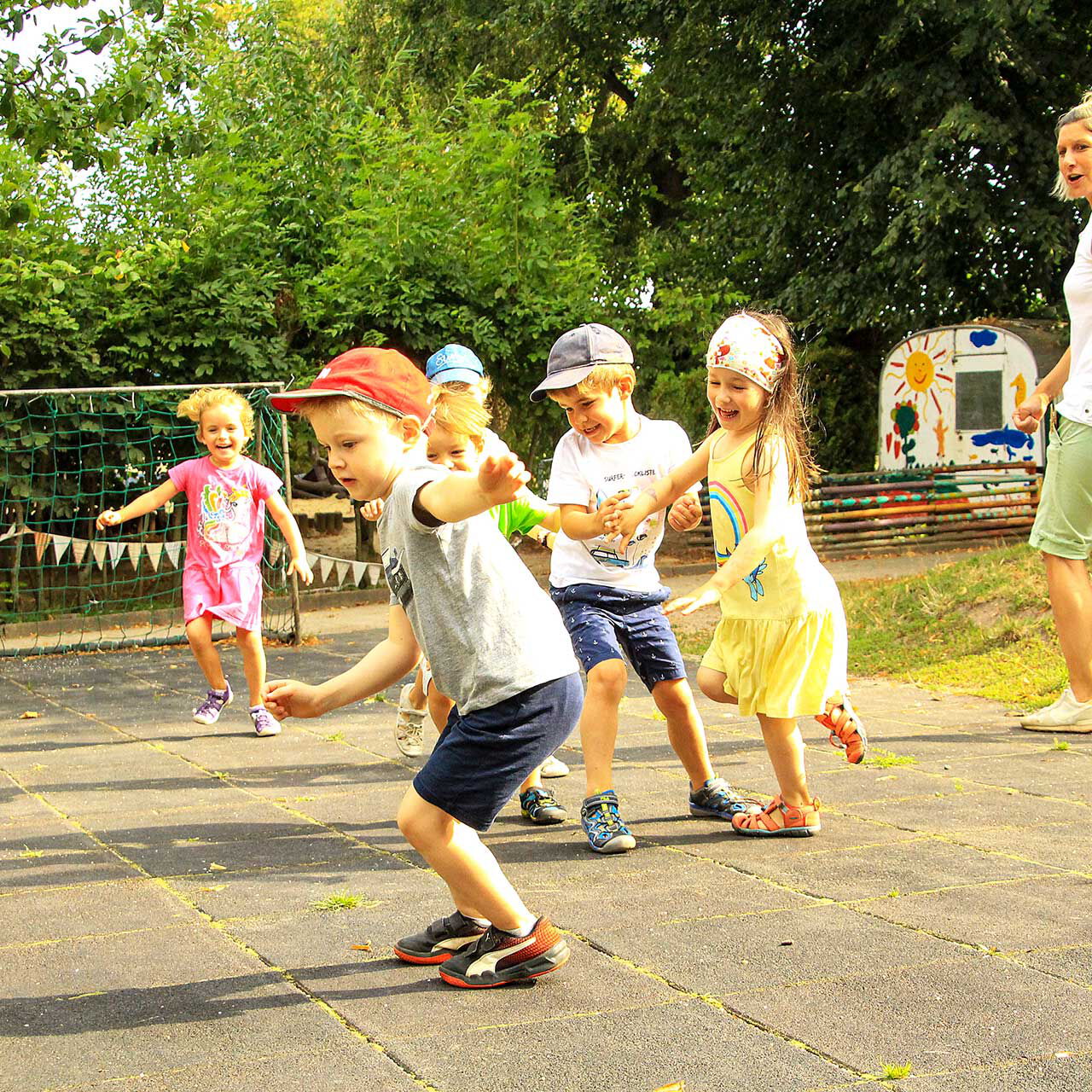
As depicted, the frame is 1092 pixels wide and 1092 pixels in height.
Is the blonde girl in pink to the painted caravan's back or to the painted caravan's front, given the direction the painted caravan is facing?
to the front

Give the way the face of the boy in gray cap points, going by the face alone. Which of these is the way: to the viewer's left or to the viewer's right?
to the viewer's left

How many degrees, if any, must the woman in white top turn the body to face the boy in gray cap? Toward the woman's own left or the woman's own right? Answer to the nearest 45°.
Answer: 0° — they already face them

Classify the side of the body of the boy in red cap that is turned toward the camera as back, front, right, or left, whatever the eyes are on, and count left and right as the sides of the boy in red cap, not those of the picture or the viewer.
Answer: left

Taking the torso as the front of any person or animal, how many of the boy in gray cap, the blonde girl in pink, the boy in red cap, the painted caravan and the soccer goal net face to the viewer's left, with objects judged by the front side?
1

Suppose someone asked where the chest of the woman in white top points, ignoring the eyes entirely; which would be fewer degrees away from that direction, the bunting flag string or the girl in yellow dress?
the girl in yellow dress

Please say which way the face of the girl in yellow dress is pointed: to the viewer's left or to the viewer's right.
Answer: to the viewer's left

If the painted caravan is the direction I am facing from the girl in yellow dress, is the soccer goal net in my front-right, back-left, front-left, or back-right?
front-left

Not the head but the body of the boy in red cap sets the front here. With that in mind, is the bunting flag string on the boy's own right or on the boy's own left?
on the boy's own right

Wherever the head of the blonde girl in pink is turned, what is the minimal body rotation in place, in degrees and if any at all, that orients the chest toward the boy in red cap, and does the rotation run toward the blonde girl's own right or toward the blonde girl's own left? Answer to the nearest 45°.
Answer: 0° — they already face them

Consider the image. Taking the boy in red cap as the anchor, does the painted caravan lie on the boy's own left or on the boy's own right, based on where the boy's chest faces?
on the boy's own right

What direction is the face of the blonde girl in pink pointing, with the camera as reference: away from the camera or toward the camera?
toward the camera

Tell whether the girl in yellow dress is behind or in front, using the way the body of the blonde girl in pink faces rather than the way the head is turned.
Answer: in front

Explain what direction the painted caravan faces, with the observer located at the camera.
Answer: facing the viewer

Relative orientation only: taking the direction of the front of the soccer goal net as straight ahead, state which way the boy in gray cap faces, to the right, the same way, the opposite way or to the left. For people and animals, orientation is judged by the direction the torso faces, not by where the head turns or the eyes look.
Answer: the same way

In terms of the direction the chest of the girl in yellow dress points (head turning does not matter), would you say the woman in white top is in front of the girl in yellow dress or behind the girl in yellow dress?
behind

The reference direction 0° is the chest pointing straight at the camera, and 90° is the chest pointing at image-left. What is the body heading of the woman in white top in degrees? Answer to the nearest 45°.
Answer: approximately 45°

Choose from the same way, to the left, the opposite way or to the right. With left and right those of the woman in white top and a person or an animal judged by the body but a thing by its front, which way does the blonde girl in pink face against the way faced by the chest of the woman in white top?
to the left

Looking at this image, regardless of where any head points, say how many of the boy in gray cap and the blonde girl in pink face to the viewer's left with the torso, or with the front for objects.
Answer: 0
